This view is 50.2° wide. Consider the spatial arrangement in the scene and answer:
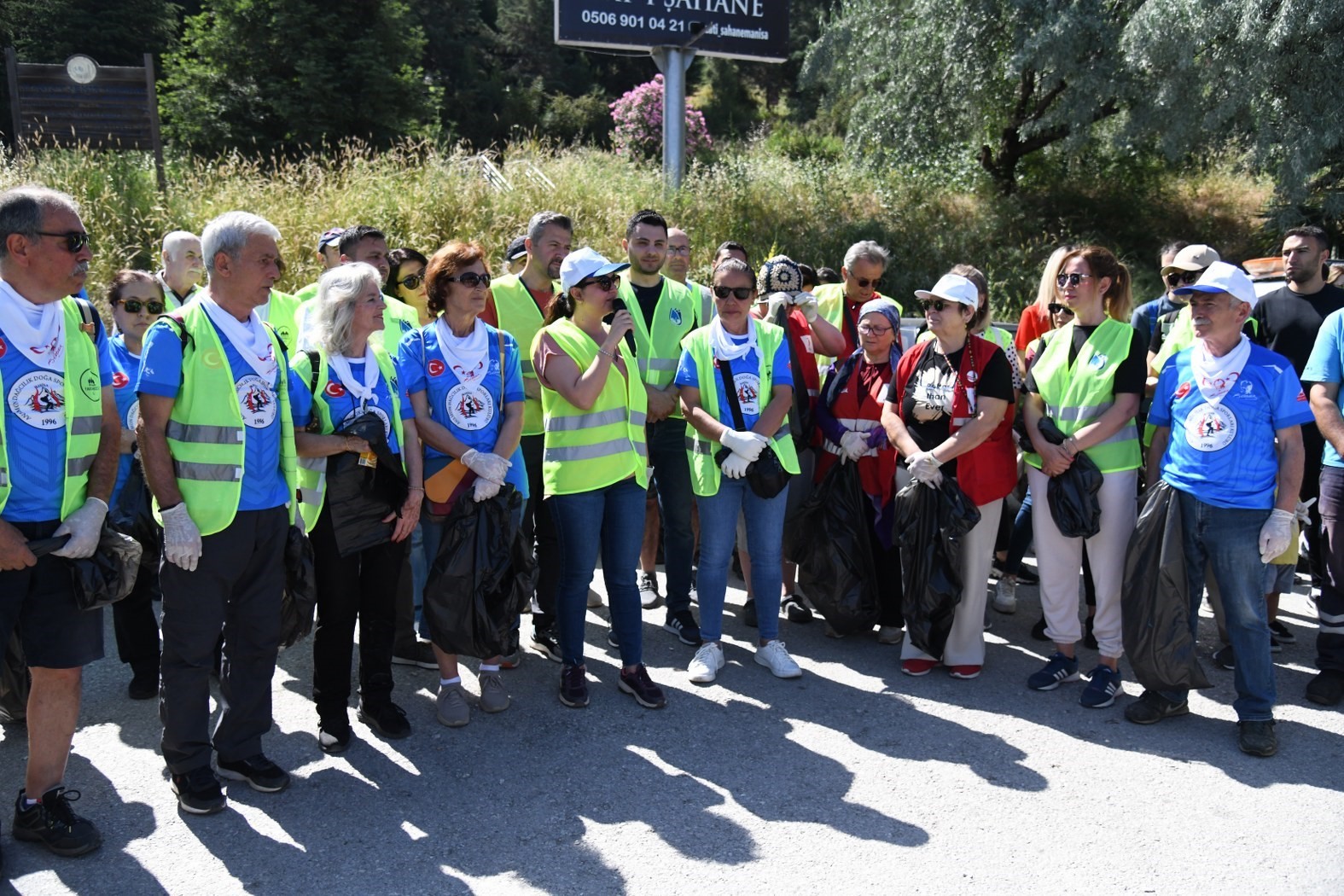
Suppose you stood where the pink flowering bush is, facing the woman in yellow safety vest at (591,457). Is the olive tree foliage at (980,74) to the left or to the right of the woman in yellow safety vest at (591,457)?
left

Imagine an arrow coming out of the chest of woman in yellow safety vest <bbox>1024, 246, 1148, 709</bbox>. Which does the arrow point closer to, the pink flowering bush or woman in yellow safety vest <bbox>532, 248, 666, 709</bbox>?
the woman in yellow safety vest

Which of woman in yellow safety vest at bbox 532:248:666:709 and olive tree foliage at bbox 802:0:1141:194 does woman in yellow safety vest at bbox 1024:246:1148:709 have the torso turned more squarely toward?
the woman in yellow safety vest

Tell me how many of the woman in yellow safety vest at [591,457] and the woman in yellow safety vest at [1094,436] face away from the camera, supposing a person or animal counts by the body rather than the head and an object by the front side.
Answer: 0

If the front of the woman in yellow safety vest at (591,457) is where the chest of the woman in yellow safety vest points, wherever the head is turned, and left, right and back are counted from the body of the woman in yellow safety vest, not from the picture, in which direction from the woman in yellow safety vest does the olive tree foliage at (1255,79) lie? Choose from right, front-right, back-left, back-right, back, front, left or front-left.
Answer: left

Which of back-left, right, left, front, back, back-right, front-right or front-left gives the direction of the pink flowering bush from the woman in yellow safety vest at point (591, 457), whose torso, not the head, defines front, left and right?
back-left

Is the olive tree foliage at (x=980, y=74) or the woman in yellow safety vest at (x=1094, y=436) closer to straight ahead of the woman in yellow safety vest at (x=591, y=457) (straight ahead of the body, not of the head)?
the woman in yellow safety vest

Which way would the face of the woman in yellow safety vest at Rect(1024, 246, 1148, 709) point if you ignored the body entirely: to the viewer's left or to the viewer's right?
to the viewer's left

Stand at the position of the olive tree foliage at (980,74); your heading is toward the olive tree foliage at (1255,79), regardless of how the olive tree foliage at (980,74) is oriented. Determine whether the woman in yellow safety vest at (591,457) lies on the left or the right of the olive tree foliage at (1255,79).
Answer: right

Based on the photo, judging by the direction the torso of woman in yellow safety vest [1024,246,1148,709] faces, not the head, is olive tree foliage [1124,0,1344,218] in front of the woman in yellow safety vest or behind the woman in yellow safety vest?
behind

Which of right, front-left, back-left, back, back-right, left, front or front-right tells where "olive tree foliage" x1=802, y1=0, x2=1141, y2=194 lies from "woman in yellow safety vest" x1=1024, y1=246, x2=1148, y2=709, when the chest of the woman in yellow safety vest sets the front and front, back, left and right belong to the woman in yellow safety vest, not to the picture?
back-right

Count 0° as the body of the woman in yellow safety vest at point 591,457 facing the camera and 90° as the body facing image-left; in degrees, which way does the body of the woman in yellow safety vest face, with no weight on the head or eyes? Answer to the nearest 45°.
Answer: approximately 315°
